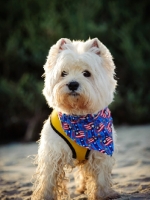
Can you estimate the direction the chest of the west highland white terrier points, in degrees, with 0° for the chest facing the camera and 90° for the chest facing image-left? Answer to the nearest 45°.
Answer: approximately 0°
